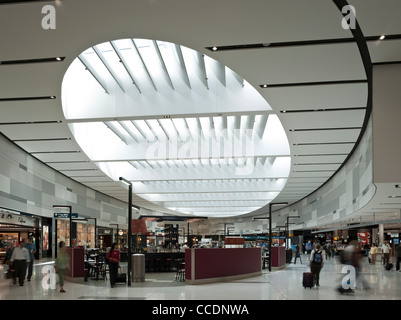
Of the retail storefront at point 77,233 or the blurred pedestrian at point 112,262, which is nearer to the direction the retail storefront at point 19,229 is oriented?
the blurred pedestrian

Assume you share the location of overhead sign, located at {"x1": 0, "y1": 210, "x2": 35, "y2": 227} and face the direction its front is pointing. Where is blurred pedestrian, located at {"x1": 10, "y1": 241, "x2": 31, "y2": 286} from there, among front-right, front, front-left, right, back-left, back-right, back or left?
front-right

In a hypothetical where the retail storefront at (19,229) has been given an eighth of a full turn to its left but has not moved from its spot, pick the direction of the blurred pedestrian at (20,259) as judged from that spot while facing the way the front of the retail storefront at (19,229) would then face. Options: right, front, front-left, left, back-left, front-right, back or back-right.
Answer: right

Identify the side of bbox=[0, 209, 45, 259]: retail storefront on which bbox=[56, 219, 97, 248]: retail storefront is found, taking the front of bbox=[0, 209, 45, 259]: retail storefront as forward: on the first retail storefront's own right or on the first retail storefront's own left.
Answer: on the first retail storefront's own left

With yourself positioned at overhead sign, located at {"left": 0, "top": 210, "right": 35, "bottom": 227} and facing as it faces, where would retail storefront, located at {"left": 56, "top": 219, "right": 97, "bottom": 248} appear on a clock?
The retail storefront is roughly at 8 o'clock from the overhead sign.

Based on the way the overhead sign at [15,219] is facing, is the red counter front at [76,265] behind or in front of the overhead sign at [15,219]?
in front

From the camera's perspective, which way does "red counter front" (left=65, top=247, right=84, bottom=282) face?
toward the camera

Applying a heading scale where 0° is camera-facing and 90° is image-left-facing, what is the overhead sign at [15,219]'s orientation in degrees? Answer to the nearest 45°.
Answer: approximately 315°

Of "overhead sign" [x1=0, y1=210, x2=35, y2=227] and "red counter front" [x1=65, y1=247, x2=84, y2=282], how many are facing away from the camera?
0

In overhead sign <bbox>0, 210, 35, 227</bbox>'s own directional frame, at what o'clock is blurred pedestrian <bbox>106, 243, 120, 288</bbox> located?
The blurred pedestrian is roughly at 1 o'clock from the overhead sign.

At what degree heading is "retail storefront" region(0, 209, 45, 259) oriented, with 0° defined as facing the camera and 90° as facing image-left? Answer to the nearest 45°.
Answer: approximately 315°
